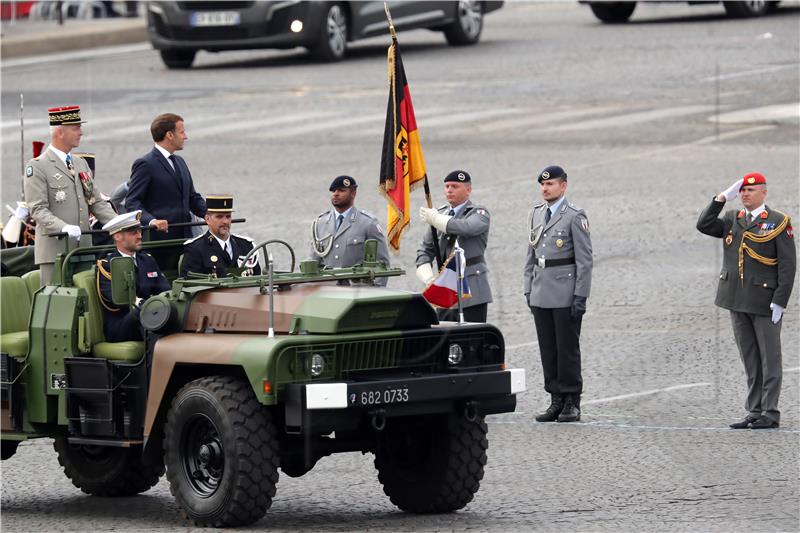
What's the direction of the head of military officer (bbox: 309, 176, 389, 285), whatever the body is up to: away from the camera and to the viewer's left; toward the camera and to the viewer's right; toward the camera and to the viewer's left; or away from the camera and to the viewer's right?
toward the camera and to the viewer's left

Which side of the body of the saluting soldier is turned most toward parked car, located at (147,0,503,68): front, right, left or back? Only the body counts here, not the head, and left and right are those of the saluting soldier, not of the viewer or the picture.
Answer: right

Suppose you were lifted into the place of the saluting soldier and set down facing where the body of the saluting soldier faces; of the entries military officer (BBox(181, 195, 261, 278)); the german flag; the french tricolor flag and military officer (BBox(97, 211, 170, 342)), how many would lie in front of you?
4

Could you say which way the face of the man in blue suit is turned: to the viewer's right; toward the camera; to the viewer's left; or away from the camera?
to the viewer's right

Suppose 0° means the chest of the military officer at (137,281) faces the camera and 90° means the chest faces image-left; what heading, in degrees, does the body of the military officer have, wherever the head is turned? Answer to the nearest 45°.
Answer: approximately 315°

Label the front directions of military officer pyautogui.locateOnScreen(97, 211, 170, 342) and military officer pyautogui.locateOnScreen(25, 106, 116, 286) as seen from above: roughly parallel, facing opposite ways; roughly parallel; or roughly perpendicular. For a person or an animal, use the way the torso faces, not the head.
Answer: roughly parallel

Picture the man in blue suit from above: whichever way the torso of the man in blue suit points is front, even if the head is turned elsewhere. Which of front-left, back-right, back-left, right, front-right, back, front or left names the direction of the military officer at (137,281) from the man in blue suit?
front-right

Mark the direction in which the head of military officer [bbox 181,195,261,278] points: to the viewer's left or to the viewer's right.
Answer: to the viewer's right

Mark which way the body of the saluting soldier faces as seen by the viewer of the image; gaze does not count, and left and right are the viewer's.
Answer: facing the viewer and to the left of the viewer

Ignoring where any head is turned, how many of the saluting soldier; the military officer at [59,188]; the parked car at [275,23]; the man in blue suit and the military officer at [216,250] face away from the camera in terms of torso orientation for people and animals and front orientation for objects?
0

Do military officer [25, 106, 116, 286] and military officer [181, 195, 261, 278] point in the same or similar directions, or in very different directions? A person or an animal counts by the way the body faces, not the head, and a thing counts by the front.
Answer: same or similar directions

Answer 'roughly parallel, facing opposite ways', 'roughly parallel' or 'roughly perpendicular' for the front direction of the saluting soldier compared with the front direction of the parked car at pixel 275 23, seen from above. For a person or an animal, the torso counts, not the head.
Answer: roughly parallel

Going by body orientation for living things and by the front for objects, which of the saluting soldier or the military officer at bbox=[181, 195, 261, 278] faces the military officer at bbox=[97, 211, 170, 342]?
the saluting soldier

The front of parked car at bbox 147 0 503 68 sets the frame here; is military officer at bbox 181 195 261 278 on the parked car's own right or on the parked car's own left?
on the parked car's own left
